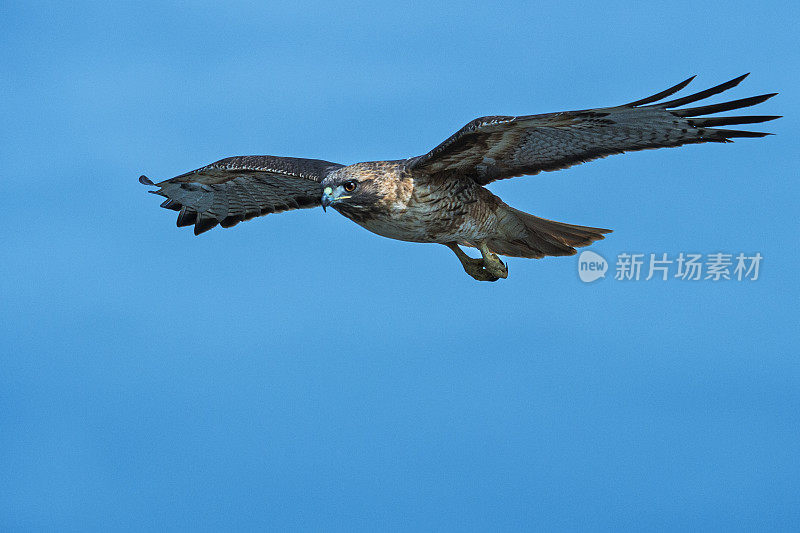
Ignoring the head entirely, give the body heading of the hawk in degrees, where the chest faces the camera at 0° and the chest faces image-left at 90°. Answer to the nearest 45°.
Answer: approximately 45°
